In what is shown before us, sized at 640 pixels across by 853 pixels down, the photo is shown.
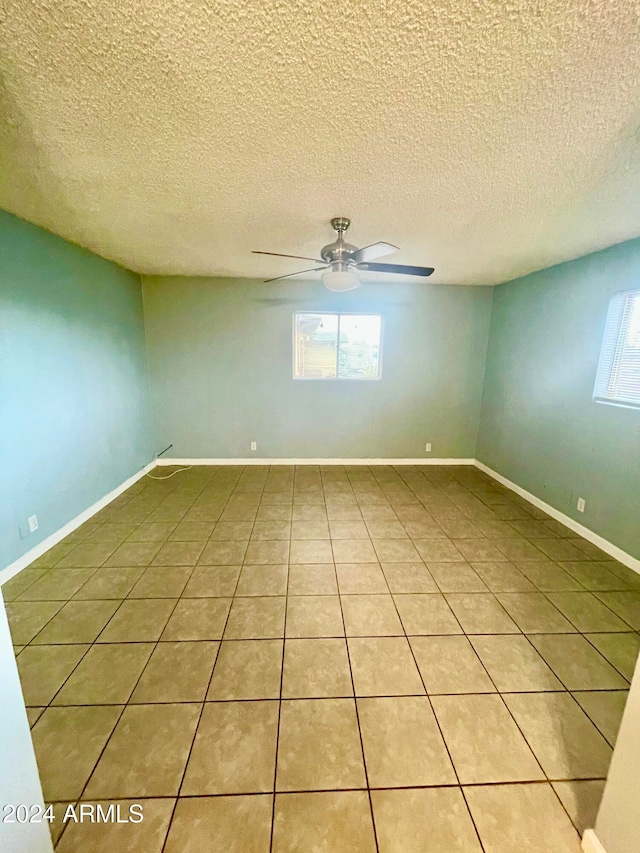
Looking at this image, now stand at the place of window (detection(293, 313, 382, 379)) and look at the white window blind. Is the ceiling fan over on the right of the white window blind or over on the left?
right

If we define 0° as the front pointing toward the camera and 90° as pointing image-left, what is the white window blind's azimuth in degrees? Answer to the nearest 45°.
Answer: approximately 45°

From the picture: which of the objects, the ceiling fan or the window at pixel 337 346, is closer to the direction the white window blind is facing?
the ceiling fan

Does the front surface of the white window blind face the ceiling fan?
yes

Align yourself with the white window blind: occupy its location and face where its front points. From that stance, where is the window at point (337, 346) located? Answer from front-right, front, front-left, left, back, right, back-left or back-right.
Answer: front-right
